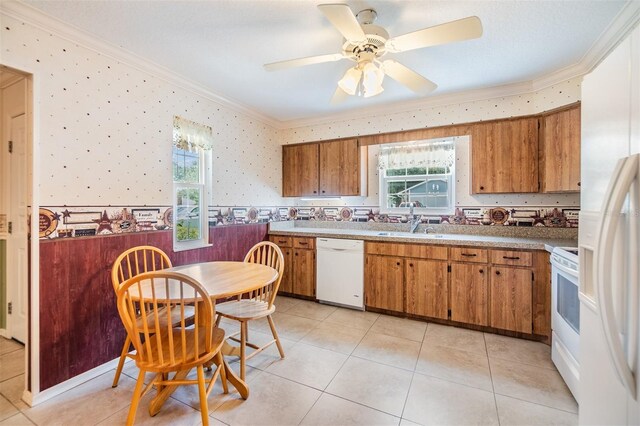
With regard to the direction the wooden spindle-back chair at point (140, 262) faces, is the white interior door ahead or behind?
behind

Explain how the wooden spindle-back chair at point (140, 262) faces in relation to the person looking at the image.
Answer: facing the viewer and to the right of the viewer

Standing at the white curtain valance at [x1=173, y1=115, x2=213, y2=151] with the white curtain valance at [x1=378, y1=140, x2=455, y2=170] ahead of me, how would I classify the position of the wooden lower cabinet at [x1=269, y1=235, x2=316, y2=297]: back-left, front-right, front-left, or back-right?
front-left

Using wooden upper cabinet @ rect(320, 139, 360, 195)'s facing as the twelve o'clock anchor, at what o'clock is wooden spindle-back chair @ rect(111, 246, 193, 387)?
The wooden spindle-back chair is roughly at 12 o'clock from the wooden upper cabinet.

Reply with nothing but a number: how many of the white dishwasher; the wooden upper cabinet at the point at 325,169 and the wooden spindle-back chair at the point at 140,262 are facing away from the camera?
0

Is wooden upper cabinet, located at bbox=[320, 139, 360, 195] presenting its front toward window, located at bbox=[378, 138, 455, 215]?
no

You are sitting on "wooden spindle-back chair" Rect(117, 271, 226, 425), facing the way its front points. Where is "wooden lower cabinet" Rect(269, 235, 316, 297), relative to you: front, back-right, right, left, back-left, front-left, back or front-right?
front

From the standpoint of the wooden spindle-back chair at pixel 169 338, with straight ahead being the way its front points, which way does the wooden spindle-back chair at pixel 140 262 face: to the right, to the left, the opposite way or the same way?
to the right

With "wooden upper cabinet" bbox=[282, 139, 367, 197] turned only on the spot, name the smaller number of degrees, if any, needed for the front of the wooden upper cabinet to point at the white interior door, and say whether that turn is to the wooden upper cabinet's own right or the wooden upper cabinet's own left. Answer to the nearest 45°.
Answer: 0° — it already faces it

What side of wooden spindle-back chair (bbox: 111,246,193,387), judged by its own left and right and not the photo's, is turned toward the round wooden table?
front

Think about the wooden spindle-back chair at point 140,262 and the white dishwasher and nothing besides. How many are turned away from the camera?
0

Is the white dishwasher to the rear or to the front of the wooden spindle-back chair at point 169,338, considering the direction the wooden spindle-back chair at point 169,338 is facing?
to the front

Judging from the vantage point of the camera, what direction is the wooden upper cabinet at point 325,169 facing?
facing the viewer and to the left of the viewer

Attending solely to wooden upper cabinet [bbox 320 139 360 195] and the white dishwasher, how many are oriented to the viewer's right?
0

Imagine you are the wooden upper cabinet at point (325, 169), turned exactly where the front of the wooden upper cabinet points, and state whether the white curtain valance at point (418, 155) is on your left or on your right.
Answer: on your left

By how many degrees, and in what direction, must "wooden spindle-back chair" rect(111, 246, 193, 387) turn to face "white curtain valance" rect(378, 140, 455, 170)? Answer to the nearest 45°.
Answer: approximately 45° to its left

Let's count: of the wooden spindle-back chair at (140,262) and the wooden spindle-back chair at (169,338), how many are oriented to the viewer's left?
0

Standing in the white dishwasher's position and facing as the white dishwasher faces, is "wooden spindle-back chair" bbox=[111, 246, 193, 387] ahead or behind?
ahead

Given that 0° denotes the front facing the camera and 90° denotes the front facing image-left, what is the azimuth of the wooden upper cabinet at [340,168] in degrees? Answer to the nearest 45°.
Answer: approximately 45°
